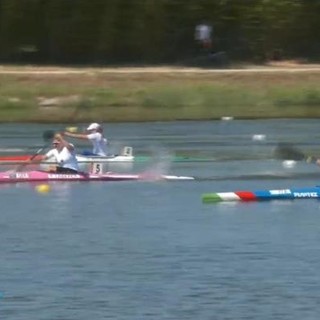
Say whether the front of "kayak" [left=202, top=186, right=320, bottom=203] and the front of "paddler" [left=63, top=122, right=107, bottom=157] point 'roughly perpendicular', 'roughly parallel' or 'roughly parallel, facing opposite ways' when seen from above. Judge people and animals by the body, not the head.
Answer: roughly parallel
